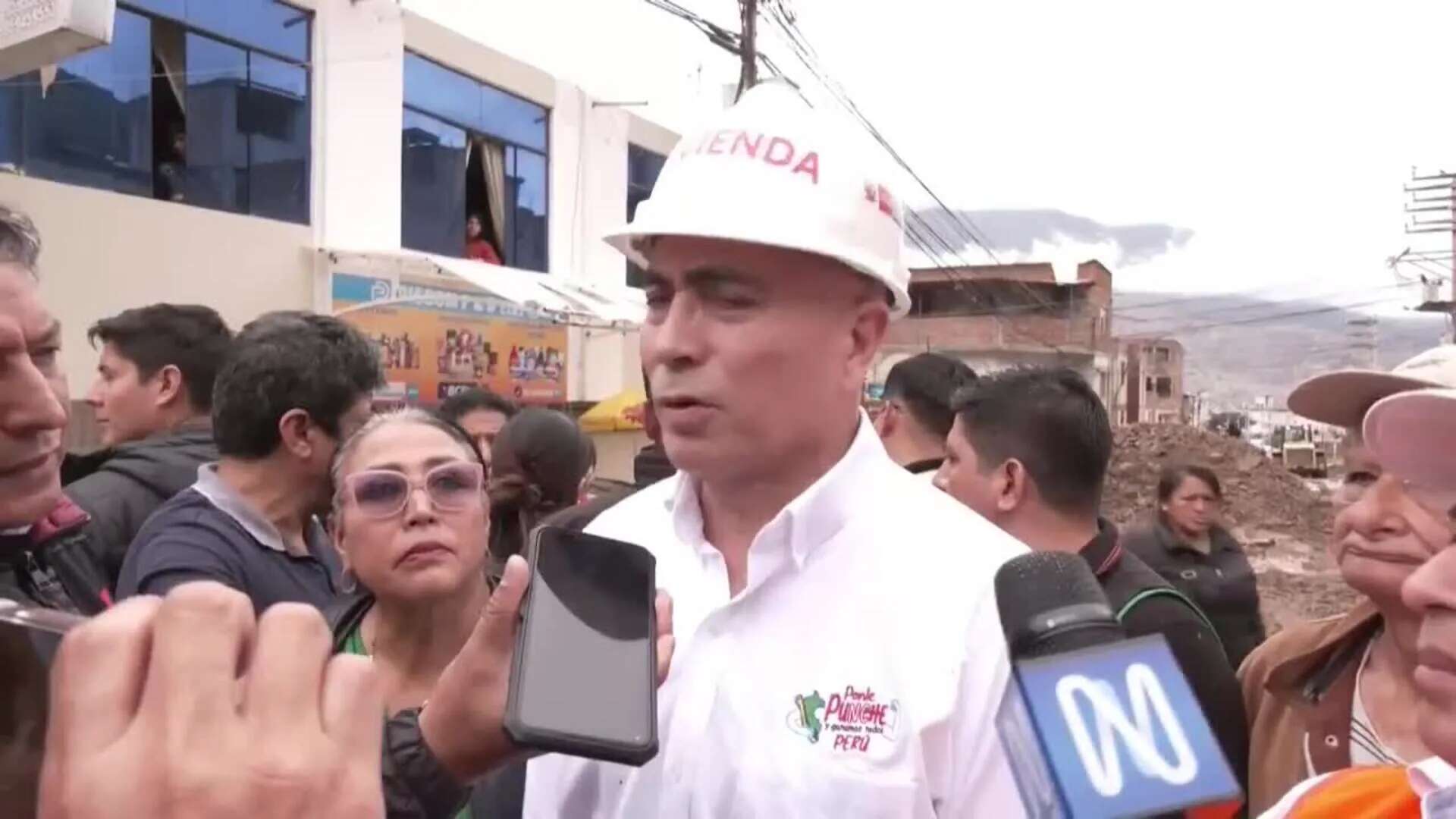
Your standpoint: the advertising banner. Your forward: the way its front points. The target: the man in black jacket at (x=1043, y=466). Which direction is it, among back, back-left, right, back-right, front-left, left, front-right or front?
front-right

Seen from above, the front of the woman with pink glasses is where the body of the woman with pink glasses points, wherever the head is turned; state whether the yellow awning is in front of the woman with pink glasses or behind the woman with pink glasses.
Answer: behind

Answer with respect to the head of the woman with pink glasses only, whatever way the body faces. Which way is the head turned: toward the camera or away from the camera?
toward the camera

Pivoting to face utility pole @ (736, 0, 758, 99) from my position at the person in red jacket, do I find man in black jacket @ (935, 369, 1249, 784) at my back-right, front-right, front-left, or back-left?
front-right

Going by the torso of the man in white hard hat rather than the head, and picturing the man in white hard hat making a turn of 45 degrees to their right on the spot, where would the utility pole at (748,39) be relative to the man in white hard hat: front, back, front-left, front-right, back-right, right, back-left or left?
right

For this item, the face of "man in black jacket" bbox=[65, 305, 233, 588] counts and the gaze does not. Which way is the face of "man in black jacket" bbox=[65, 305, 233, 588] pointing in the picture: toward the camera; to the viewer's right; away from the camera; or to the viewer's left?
to the viewer's left

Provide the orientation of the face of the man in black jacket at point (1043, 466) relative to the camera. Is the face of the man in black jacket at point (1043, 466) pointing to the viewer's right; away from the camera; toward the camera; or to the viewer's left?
to the viewer's left

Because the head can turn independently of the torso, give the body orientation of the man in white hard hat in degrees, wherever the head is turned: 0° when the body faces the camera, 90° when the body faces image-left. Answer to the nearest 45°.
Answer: approximately 45°

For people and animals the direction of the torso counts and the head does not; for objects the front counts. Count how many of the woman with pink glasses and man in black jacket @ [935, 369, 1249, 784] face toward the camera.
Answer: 1

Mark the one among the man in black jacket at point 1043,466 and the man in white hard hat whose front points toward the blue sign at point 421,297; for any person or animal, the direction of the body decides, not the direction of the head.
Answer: the man in black jacket

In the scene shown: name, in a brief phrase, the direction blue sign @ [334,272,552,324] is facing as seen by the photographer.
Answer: facing the viewer and to the right of the viewer

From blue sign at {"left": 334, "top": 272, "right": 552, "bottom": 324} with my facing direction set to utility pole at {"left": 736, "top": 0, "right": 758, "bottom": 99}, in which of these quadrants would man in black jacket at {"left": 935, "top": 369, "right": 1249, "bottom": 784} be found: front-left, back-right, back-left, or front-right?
back-right

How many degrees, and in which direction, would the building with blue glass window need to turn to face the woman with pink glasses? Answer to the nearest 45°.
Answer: approximately 45° to its right

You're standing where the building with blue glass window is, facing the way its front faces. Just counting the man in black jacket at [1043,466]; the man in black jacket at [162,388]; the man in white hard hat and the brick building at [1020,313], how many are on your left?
1

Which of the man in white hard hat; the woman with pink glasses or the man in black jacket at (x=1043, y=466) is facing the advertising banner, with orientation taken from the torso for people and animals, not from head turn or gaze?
the man in black jacket

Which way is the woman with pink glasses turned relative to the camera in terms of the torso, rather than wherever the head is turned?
toward the camera
